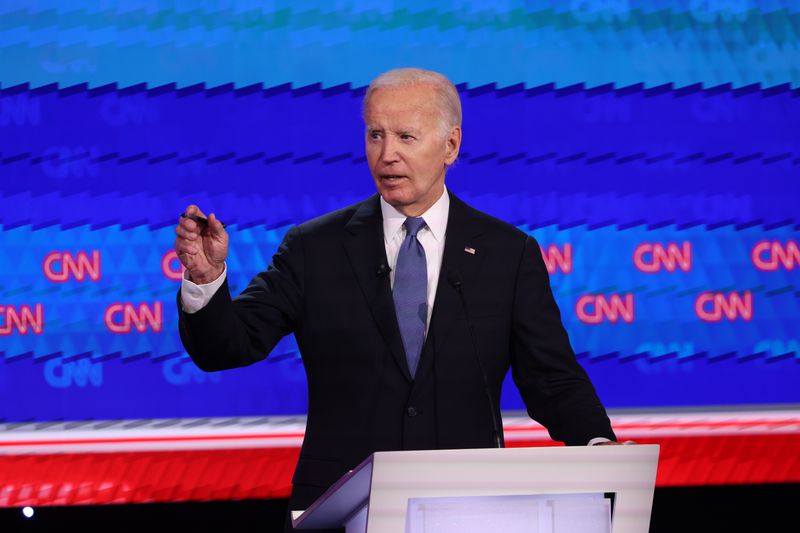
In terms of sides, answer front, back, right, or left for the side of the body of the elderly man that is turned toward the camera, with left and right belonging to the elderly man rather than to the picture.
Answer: front

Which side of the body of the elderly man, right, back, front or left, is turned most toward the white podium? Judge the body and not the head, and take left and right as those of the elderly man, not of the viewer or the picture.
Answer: front

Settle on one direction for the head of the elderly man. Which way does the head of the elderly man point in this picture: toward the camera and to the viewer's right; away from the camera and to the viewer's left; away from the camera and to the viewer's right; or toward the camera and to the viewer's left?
toward the camera and to the viewer's left
